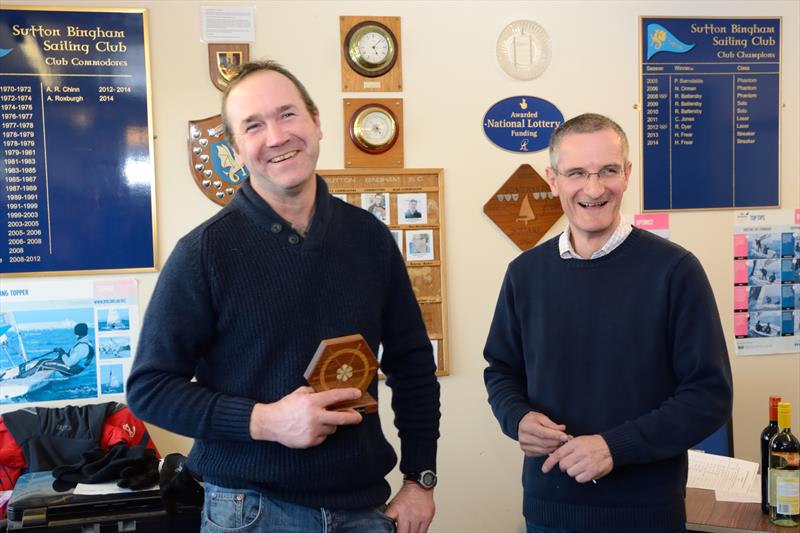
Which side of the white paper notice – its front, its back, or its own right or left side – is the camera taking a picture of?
front

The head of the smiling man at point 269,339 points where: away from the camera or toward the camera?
toward the camera

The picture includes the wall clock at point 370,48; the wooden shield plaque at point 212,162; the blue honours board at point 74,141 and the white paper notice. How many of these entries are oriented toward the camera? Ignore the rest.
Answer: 4

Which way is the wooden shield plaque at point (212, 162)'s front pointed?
toward the camera

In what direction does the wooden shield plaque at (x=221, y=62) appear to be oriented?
toward the camera

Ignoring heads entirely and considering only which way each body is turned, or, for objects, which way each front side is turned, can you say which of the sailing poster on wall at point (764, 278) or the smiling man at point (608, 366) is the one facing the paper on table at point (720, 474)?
the sailing poster on wall

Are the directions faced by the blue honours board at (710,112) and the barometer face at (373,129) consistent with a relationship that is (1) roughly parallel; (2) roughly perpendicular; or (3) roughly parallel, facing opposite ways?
roughly parallel

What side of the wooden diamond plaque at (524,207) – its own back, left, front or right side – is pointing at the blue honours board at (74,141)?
right

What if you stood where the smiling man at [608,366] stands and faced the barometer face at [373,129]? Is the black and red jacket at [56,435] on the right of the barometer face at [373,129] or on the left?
left

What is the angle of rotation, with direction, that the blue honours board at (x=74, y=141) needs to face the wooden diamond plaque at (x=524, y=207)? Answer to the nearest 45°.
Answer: approximately 90° to its left
